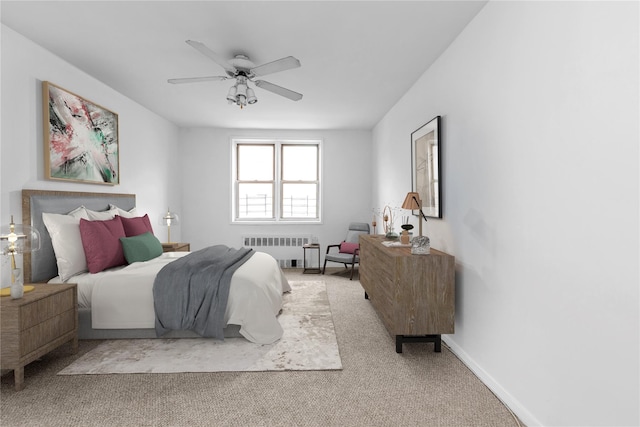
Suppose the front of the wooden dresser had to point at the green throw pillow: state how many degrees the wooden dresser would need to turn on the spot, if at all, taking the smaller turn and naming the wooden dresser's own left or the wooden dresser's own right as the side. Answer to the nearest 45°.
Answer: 0° — it already faces it

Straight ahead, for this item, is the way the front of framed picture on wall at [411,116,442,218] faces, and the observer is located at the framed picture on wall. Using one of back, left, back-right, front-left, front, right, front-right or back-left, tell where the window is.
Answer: front-right

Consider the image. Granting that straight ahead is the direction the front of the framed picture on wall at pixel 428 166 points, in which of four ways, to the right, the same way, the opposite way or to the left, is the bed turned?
the opposite way

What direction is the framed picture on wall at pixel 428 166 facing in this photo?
to the viewer's left

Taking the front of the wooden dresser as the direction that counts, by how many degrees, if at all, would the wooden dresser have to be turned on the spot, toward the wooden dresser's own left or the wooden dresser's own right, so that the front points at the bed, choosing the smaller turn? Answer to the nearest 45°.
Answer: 0° — it already faces it

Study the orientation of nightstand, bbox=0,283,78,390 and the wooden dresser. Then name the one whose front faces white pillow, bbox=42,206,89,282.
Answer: the wooden dresser

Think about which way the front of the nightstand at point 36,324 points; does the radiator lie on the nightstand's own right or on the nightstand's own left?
on the nightstand's own left

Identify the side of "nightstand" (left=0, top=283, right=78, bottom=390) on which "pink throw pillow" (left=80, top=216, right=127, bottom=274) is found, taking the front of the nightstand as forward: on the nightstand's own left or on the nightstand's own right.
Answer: on the nightstand's own left

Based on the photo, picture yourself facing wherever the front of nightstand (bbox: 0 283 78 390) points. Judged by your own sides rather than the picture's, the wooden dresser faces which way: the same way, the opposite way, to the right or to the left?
the opposite way

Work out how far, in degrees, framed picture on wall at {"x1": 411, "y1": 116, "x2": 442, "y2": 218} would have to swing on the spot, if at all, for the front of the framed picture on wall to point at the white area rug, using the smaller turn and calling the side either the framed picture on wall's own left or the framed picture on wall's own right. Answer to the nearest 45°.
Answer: approximately 45° to the framed picture on wall's own left

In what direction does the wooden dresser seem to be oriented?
to the viewer's left

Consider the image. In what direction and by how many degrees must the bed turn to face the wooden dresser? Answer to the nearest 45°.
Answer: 0° — it already faces it

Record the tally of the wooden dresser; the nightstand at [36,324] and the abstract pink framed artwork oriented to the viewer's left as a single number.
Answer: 1
